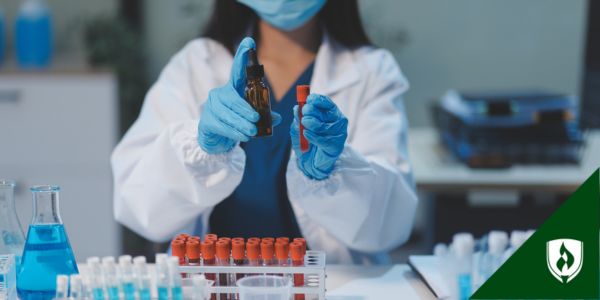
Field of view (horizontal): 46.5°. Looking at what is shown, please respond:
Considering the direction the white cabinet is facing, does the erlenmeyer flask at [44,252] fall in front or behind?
in front

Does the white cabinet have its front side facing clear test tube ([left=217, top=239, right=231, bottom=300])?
yes

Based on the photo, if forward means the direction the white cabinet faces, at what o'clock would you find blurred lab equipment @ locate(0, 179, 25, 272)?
The blurred lab equipment is roughly at 12 o'clock from the white cabinet.

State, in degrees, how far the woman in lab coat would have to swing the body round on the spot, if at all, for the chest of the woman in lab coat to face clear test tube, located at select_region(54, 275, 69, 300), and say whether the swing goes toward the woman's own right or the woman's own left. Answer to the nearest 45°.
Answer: approximately 45° to the woman's own right

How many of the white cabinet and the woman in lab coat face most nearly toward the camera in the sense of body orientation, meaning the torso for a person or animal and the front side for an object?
2

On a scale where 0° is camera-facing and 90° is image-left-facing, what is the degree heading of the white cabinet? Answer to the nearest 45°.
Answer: approximately 0°

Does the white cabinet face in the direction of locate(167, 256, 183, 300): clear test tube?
yes

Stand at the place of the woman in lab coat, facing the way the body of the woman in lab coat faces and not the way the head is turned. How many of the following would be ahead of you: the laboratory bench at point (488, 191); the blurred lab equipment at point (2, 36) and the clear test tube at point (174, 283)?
1

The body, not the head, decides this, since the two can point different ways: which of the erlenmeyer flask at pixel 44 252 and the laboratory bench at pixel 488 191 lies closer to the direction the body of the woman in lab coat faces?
the erlenmeyer flask
